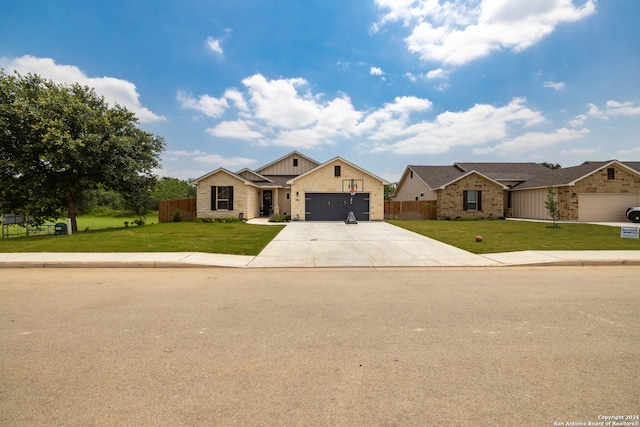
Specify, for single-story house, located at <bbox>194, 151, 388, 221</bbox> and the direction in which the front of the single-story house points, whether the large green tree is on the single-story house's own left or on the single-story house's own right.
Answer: on the single-story house's own right

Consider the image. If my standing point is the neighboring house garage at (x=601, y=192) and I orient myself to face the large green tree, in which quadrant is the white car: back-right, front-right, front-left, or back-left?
back-left

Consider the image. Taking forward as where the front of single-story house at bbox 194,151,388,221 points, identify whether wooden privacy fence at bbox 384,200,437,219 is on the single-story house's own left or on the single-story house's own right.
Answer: on the single-story house's own left

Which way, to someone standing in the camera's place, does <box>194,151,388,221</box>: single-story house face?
facing the viewer

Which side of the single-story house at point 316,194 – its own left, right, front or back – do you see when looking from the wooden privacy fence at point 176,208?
right

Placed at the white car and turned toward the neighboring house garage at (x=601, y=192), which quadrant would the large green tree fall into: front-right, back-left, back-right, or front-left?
front-left

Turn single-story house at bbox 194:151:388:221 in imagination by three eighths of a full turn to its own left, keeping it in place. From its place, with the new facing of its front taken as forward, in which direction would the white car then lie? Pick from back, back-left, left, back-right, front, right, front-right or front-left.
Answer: front-right

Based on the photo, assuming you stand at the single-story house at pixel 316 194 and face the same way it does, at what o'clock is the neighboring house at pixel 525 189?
The neighboring house is roughly at 9 o'clock from the single-story house.

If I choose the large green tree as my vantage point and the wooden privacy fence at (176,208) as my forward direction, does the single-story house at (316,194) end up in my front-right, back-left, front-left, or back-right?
front-right

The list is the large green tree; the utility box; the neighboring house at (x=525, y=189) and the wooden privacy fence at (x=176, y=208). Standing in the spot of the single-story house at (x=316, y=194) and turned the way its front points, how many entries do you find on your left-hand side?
1

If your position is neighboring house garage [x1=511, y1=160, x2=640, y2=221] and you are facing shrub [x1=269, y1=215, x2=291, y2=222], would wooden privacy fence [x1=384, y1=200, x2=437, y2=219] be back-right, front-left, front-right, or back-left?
front-right

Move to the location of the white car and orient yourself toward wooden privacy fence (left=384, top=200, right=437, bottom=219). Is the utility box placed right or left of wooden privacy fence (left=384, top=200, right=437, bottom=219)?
left

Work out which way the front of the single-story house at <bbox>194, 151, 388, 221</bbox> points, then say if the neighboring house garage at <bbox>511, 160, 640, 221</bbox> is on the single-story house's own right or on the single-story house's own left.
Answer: on the single-story house's own left
